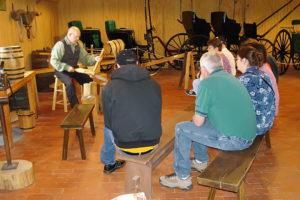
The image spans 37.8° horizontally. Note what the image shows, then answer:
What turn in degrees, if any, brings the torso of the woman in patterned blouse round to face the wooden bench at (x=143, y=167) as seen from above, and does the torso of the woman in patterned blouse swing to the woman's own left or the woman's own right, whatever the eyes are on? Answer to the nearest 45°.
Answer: approximately 90° to the woman's own left

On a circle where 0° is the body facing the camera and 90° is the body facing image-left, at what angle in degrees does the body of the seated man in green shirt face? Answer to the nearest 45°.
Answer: approximately 135°

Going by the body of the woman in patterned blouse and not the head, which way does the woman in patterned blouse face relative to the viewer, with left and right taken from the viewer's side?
facing away from the viewer and to the left of the viewer

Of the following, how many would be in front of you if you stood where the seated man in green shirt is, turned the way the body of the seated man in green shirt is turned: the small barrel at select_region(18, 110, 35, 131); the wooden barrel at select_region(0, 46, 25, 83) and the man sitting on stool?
3

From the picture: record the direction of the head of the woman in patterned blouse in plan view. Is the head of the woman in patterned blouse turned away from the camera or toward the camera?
away from the camera

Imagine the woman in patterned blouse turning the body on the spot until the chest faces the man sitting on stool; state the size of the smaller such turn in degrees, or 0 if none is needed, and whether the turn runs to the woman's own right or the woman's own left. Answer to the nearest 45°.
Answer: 0° — they already face them

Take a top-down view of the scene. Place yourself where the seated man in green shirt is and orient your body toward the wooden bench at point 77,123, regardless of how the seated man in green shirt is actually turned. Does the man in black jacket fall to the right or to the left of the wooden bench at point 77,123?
left

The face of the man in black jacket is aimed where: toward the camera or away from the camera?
away from the camera
